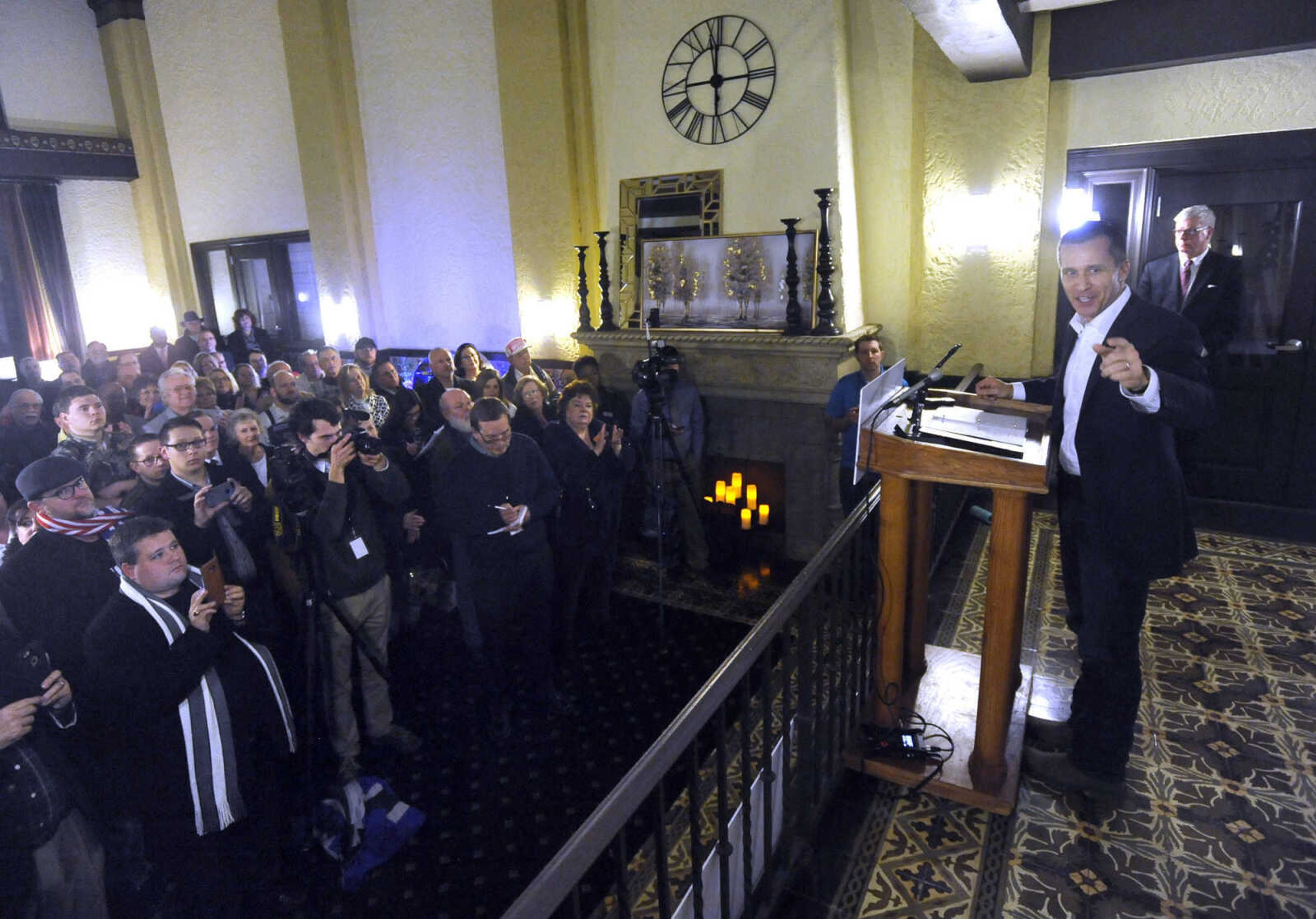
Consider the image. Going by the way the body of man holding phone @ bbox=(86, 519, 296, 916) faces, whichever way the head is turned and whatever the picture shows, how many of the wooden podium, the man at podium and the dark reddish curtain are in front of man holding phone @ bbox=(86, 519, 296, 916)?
2

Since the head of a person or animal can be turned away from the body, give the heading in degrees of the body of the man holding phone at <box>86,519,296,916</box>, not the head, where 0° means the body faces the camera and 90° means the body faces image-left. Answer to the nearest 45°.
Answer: approximately 315°

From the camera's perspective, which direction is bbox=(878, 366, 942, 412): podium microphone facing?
to the viewer's right

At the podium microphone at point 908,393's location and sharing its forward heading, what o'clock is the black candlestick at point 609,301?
The black candlestick is roughly at 8 o'clock from the podium microphone.

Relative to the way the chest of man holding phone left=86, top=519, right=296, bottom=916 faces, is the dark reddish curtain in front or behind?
behind

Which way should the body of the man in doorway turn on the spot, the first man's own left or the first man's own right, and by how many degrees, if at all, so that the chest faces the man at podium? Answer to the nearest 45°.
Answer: approximately 45° to the first man's own left
